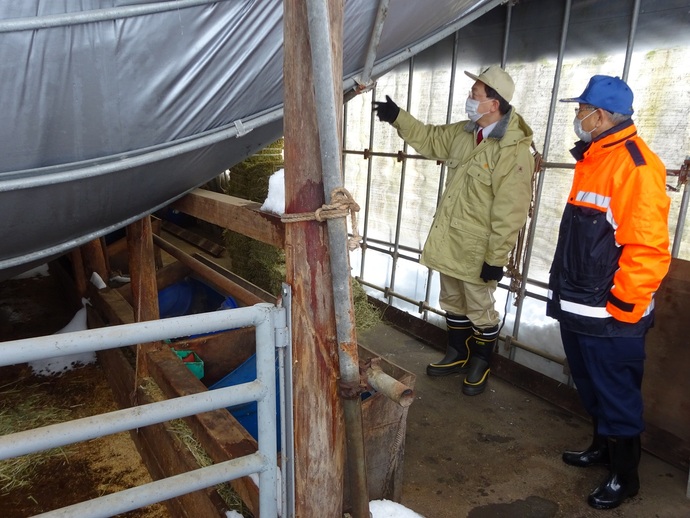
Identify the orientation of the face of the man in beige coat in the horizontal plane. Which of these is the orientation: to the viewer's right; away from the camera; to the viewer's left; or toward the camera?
to the viewer's left

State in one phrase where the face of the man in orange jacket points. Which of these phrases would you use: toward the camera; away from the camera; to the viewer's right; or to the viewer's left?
to the viewer's left

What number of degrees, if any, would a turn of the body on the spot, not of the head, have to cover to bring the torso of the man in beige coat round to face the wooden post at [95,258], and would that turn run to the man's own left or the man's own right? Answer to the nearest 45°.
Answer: approximately 45° to the man's own right

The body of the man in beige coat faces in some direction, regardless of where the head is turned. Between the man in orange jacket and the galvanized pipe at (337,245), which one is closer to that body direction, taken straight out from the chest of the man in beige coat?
the galvanized pipe

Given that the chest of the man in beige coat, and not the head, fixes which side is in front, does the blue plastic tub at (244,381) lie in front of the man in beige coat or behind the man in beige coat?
in front

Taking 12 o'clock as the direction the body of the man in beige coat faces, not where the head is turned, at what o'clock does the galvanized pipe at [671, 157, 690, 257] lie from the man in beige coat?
The galvanized pipe is roughly at 8 o'clock from the man in beige coat.

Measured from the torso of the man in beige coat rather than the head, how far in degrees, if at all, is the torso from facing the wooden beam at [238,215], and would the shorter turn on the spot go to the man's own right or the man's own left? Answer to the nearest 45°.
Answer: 0° — they already face it

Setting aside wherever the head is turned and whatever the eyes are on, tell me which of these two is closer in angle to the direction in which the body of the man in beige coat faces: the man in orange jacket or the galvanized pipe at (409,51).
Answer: the galvanized pipe

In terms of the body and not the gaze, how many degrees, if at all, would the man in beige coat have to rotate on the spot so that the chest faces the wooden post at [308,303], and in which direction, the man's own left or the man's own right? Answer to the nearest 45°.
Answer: approximately 45° to the man's own left

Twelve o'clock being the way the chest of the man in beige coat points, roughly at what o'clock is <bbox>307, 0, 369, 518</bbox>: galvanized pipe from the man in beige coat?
The galvanized pipe is roughly at 11 o'clock from the man in beige coat.

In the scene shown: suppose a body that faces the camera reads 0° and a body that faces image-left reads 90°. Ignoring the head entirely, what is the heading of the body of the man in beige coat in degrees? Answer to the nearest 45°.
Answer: approximately 45°
